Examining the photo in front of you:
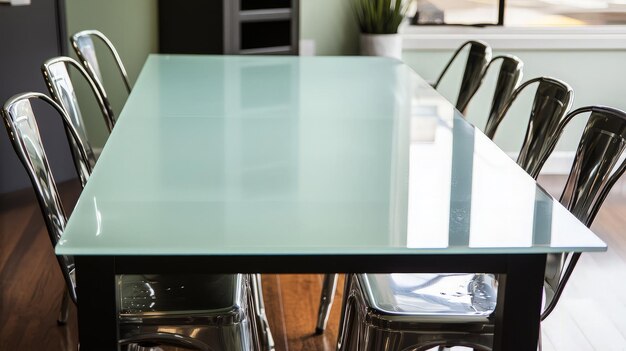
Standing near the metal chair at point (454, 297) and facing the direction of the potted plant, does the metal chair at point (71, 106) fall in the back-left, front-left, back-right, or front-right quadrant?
front-left

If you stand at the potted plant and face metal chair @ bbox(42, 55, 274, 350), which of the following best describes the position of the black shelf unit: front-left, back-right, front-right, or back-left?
front-right

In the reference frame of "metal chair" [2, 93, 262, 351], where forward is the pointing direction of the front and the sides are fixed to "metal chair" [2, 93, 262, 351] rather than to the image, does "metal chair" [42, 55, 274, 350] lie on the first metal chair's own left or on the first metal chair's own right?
on the first metal chair's own left

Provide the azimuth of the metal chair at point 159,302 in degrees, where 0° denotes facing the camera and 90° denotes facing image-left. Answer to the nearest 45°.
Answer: approximately 270°

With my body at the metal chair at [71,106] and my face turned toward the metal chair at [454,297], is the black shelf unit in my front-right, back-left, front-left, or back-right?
back-left

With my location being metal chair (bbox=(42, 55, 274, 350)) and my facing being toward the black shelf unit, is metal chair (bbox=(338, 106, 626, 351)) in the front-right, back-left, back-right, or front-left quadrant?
back-right

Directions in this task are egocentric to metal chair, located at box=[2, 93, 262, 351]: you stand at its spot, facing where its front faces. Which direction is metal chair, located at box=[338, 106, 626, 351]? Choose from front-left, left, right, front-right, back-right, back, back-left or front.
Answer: front

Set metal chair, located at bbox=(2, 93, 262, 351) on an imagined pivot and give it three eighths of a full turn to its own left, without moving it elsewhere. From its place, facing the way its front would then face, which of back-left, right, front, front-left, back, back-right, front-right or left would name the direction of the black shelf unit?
front-right
